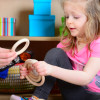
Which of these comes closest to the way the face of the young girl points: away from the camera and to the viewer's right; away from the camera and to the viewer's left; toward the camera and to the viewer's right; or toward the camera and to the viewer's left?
toward the camera and to the viewer's left

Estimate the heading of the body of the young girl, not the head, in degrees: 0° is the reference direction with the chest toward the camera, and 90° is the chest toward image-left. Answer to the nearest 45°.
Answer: approximately 45°
